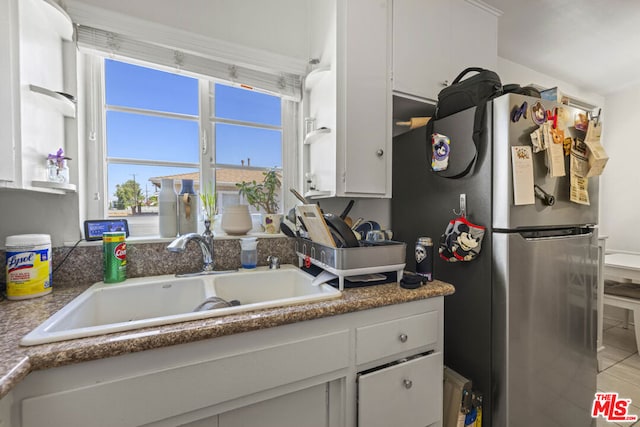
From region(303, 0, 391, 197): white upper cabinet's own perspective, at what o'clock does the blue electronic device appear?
The blue electronic device is roughly at 4 o'clock from the white upper cabinet.

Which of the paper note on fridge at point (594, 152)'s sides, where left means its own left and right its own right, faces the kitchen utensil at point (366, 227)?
right

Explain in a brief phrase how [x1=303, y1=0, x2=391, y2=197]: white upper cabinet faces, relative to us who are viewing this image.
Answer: facing the viewer and to the right of the viewer

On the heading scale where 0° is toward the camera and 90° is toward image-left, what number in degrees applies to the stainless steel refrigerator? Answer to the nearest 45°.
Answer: approximately 315°

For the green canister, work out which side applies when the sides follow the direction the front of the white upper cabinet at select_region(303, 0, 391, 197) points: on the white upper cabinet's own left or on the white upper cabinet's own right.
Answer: on the white upper cabinet's own right

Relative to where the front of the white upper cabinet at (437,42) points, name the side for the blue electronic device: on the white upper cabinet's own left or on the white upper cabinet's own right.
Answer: on the white upper cabinet's own right

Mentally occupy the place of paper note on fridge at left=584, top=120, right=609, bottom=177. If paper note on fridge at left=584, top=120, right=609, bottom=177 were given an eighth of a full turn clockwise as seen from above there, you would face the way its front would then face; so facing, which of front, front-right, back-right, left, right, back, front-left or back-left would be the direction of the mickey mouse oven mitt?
front-right
